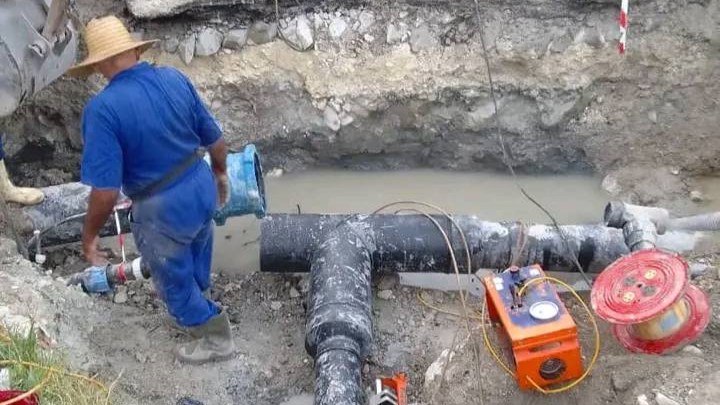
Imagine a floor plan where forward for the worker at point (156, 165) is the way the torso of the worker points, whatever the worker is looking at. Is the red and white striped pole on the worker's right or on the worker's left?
on the worker's right

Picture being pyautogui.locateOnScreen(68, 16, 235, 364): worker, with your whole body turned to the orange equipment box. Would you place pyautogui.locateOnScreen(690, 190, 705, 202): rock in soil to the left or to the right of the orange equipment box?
left

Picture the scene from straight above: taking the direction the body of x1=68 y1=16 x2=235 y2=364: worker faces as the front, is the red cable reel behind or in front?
behind

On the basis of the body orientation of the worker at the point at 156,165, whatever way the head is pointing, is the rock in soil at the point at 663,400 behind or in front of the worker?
behind

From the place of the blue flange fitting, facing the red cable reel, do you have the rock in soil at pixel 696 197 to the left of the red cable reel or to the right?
left

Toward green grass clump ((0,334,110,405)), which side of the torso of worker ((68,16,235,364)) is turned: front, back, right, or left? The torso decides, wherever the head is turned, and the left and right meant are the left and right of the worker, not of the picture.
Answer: left
